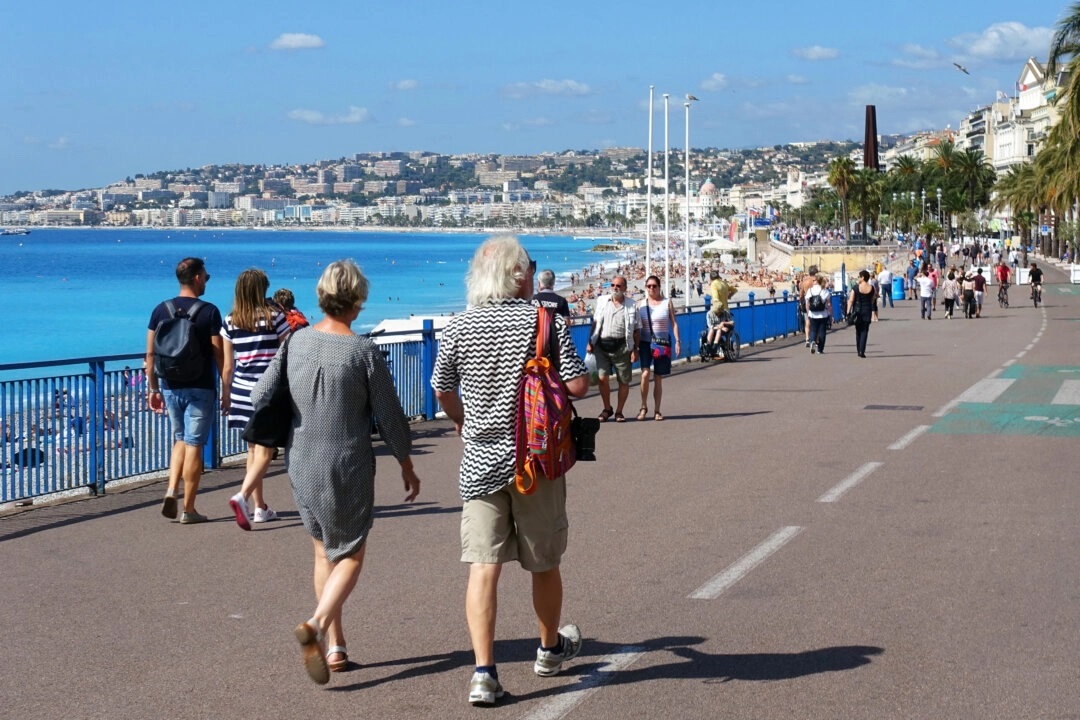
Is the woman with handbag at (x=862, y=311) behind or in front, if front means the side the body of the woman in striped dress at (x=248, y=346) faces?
in front

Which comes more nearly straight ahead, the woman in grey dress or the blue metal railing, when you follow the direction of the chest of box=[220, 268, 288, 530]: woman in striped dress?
the blue metal railing

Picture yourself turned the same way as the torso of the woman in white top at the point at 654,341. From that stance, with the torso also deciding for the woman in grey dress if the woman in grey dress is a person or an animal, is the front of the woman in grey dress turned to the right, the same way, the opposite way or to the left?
the opposite way

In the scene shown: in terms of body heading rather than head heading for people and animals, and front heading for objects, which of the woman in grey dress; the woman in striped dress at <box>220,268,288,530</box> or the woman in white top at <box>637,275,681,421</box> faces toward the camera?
the woman in white top

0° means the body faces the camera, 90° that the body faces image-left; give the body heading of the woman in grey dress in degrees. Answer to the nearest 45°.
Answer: approximately 180°

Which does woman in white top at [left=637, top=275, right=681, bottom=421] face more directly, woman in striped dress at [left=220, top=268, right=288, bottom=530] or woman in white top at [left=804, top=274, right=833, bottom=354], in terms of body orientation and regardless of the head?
the woman in striped dress

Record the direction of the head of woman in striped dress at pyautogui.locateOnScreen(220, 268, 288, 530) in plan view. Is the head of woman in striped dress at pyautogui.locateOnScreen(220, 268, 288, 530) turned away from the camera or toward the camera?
away from the camera

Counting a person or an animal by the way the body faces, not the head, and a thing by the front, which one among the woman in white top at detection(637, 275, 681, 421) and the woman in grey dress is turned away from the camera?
the woman in grey dress

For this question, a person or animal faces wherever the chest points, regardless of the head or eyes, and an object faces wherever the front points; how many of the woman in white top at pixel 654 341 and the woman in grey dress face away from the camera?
1

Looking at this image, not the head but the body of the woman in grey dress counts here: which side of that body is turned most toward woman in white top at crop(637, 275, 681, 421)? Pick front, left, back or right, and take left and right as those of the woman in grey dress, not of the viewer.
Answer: front

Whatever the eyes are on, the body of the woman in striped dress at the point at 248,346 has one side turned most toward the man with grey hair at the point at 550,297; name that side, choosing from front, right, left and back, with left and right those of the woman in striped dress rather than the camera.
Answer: front

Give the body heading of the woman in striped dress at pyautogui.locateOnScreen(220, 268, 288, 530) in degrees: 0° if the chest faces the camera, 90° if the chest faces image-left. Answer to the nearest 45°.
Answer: approximately 225°

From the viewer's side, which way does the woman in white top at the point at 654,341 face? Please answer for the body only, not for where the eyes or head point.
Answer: toward the camera

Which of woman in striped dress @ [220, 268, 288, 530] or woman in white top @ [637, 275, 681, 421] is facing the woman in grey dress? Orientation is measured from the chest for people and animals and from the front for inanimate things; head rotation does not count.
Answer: the woman in white top

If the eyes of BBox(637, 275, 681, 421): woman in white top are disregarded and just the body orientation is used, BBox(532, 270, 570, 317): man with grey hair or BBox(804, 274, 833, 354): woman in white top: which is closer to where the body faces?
the man with grey hair
